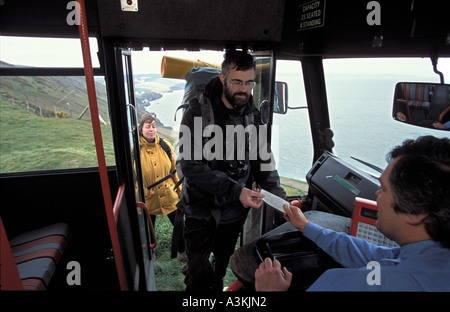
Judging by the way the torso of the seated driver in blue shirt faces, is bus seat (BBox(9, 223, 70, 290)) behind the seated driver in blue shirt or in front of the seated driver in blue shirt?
in front

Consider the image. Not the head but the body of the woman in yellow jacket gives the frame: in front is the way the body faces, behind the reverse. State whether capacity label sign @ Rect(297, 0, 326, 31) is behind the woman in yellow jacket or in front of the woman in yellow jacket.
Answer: in front

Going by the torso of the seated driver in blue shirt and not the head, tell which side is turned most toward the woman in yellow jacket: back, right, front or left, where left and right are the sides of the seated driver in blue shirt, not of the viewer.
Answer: front

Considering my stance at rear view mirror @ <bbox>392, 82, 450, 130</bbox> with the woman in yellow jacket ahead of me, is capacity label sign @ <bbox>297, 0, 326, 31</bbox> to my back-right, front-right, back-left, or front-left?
front-left

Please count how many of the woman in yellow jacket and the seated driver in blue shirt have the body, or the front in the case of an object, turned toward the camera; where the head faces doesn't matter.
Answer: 1

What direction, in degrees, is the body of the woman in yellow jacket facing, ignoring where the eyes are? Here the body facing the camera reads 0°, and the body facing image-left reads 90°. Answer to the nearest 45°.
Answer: approximately 0°

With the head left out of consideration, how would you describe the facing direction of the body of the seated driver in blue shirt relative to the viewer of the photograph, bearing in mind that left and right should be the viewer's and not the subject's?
facing away from the viewer and to the left of the viewer

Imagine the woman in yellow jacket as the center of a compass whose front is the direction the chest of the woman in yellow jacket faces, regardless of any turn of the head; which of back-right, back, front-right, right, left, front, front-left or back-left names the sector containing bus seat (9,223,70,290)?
front-right

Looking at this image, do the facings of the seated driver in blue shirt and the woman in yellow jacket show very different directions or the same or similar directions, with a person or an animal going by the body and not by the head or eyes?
very different directions

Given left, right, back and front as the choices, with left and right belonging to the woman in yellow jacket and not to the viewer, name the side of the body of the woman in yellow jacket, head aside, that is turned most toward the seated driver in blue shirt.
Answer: front

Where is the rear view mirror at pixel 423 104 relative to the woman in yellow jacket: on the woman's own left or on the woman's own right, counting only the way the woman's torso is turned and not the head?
on the woman's own left

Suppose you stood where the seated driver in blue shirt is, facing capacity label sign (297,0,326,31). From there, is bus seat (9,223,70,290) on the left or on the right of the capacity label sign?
left

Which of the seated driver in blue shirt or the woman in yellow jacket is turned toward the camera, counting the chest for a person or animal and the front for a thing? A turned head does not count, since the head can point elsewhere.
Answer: the woman in yellow jacket
